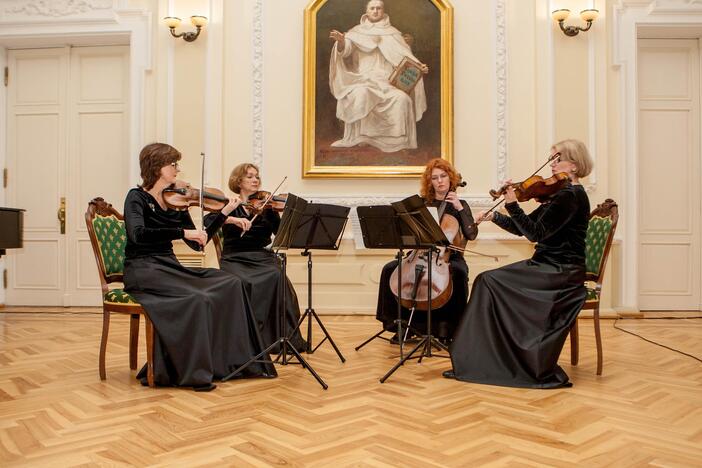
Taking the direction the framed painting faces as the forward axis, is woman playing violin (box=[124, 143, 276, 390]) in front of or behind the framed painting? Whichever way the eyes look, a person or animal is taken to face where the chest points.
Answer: in front

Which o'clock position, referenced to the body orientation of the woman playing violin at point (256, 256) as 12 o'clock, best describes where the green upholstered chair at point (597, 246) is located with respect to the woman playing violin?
The green upholstered chair is roughly at 11 o'clock from the woman playing violin.

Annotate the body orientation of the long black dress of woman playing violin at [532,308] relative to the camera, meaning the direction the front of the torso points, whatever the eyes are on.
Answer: to the viewer's left

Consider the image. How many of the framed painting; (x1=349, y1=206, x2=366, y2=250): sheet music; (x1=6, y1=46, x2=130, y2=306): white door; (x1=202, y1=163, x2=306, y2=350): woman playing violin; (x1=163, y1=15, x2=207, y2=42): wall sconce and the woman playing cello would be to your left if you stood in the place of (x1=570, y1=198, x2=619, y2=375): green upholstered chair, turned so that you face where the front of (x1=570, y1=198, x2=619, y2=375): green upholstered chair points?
0

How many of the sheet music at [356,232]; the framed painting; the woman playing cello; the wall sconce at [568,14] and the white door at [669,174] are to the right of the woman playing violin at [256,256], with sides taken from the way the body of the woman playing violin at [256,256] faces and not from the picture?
0

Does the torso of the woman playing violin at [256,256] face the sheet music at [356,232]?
no

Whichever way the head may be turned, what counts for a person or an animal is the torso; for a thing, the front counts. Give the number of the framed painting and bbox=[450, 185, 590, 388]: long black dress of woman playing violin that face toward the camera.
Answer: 1

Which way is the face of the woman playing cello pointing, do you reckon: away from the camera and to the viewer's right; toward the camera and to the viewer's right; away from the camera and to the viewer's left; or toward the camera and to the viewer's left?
toward the camera and to the viewer's left

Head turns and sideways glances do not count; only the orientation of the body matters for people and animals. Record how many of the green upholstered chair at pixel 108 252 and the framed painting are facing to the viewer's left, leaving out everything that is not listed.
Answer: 0

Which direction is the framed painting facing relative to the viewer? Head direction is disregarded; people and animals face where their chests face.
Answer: toward the camera

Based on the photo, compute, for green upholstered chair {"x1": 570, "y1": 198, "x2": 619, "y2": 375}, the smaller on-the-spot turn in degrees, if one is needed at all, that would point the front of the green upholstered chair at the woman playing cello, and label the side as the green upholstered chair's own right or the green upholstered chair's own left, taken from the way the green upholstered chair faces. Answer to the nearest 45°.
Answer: approximately 45° to the green upholstered chair's own right

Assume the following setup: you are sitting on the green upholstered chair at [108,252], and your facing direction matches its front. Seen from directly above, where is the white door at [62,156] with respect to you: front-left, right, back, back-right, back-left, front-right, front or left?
back-left

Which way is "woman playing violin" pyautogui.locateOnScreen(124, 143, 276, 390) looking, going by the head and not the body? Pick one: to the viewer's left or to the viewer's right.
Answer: to the viewer's right

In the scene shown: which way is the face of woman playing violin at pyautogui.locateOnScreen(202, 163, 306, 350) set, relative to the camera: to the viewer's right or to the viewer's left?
to the viewer's right
